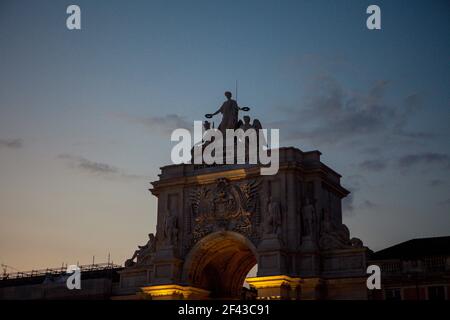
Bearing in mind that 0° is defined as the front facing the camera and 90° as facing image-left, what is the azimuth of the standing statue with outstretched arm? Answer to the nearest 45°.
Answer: approximately 45°

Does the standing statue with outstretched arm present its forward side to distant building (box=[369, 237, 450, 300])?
no
